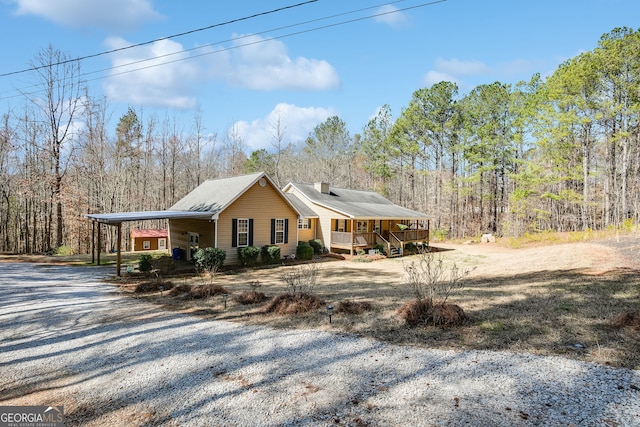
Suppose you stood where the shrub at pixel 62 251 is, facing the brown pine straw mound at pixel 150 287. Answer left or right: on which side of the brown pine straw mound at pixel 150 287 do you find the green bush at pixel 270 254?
left

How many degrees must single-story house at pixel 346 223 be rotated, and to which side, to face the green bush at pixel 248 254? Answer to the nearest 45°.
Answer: approximately 90° to its right

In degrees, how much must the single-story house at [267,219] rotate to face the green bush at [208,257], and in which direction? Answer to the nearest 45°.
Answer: approximately 90° to its right

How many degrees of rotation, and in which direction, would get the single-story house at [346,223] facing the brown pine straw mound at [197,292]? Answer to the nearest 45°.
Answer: approximately 45° to its right

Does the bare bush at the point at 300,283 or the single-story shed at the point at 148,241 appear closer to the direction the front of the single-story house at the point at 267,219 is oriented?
the bare bush

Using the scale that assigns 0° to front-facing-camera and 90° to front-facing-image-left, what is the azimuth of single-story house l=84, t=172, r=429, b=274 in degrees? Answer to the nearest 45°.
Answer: approximately 315°

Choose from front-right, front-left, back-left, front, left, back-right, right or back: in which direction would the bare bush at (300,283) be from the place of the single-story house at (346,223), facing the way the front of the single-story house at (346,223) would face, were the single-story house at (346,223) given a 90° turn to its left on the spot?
back-right

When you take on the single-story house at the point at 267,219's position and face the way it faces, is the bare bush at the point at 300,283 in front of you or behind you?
in front

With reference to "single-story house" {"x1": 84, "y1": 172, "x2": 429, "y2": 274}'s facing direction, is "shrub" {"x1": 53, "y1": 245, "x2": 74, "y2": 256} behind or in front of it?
behind

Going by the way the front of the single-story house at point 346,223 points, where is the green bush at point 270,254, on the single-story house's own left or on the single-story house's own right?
on the single-story house's own right
